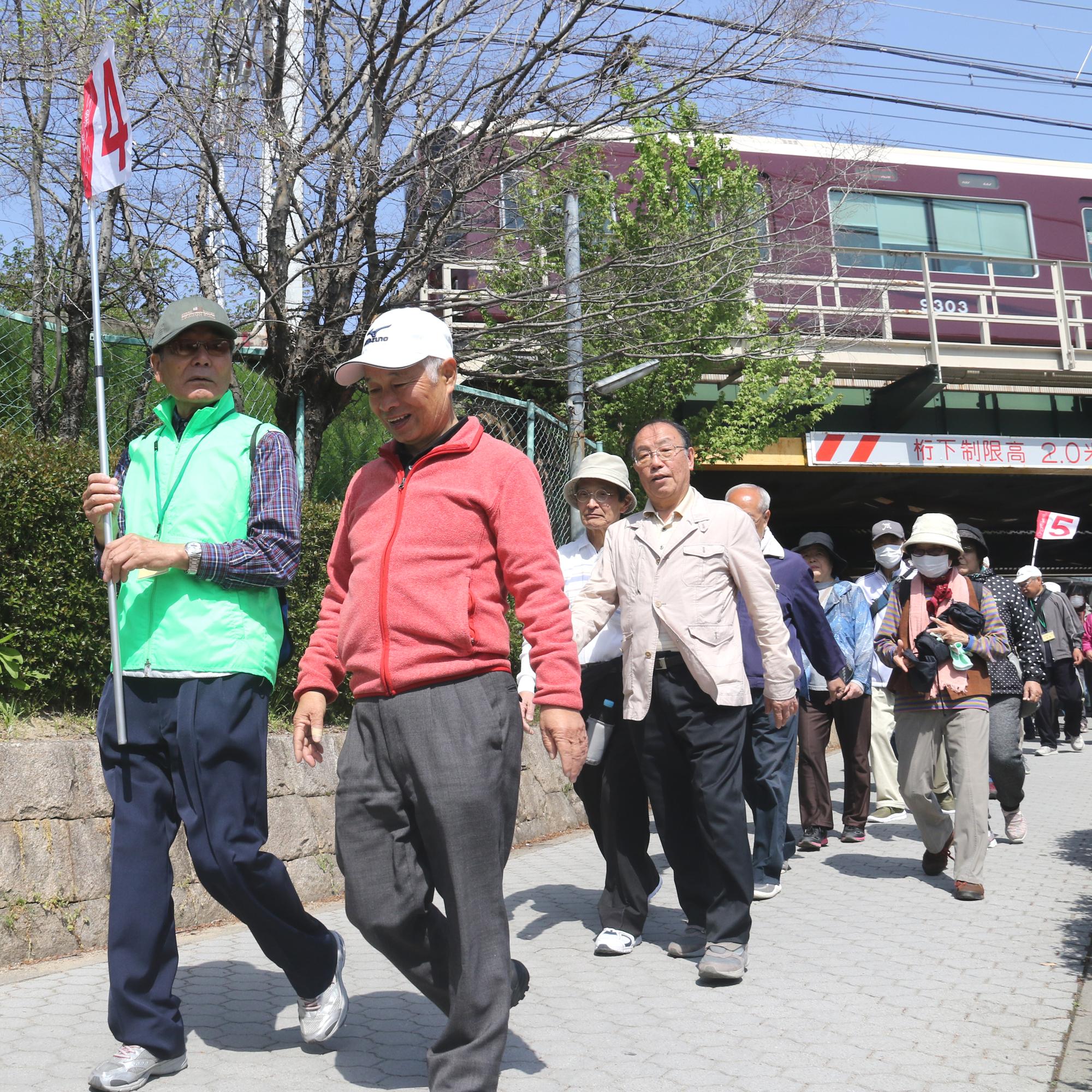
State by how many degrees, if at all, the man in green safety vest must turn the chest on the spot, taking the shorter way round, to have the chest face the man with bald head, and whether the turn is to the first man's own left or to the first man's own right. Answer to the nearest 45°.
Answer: approximately 180°

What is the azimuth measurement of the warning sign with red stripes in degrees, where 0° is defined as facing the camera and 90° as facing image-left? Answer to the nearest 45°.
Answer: approximately 0°

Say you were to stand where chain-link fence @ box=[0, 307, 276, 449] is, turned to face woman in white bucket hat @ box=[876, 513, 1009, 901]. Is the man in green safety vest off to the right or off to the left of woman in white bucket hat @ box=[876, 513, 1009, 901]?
right

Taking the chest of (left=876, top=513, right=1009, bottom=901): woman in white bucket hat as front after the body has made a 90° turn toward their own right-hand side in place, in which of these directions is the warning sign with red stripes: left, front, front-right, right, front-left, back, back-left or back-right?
right

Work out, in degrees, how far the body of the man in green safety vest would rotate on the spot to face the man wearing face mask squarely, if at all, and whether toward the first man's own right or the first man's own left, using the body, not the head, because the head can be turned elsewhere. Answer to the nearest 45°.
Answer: approximately 180°

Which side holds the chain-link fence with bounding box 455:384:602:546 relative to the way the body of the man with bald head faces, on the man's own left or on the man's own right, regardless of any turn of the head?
on the man's own right

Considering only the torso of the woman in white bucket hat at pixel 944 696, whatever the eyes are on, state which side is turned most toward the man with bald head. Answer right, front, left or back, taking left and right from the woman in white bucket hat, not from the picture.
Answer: right
